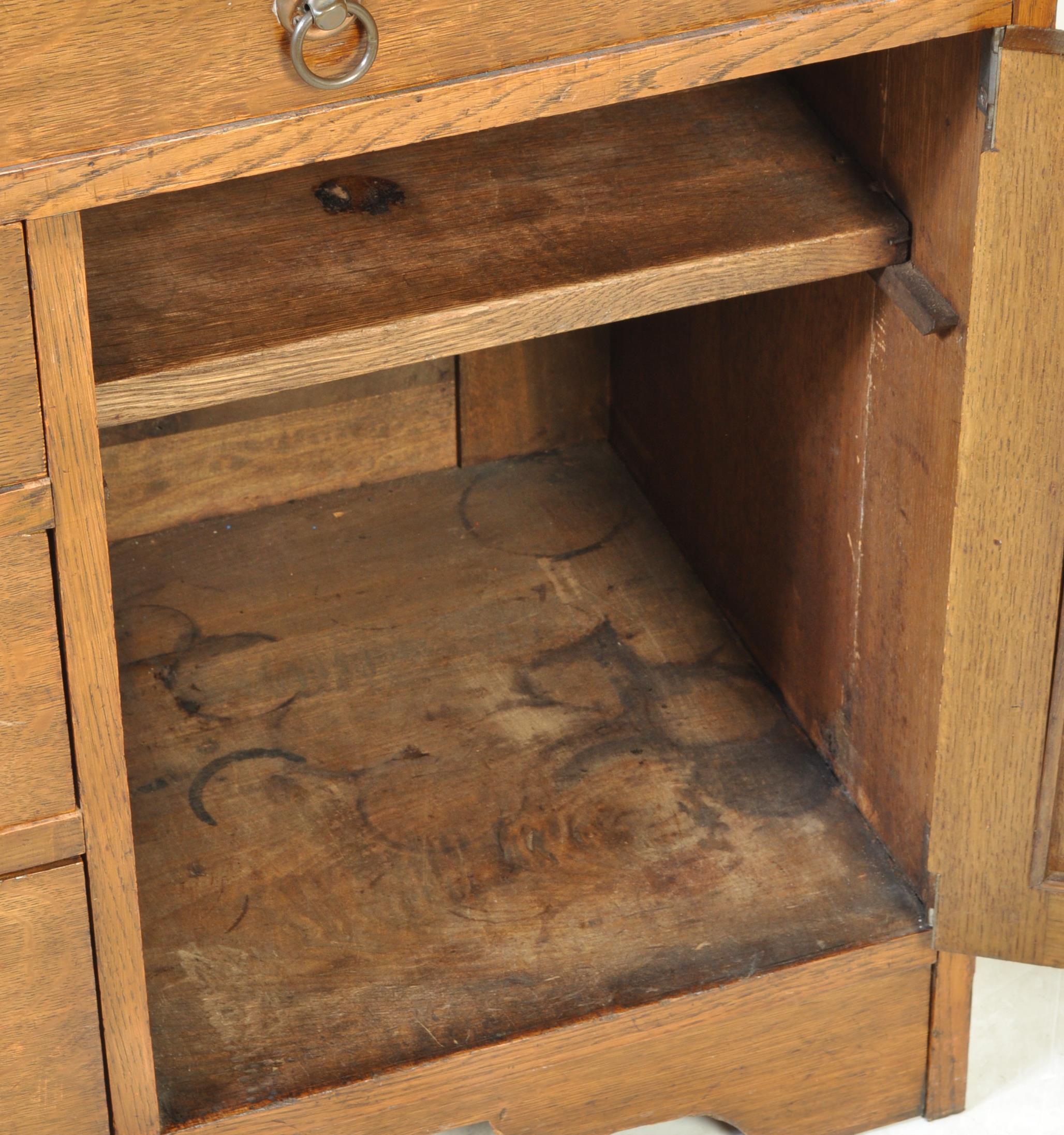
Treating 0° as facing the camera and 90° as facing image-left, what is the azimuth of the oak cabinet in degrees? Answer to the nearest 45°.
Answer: approximately 315°
